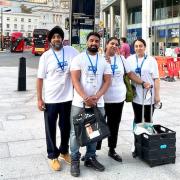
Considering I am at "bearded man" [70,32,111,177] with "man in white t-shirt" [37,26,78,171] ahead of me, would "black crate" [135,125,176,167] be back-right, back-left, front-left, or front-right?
back-right

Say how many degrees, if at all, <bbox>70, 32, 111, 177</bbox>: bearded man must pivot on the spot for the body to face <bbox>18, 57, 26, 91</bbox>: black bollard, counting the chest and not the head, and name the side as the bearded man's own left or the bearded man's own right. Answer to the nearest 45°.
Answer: approximately 180°

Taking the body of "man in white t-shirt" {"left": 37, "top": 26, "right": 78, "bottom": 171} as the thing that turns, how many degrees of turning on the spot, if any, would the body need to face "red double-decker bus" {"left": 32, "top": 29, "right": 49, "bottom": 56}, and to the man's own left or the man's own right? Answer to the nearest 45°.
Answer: approximately 180°

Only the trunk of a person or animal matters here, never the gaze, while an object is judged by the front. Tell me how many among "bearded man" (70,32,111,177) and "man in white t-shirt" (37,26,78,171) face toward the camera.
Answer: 2

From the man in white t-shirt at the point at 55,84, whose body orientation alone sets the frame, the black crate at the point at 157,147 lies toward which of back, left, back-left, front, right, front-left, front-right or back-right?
left

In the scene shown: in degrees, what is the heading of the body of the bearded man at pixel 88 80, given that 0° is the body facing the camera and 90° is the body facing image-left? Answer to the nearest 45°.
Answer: approximately 0°

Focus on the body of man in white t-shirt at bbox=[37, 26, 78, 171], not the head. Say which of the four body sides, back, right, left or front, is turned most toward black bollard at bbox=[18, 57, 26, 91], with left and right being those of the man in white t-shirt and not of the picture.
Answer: back

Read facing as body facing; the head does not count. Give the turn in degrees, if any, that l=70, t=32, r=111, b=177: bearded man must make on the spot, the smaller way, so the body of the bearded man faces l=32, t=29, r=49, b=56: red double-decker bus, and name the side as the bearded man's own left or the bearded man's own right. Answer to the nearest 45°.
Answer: approximately 180°
